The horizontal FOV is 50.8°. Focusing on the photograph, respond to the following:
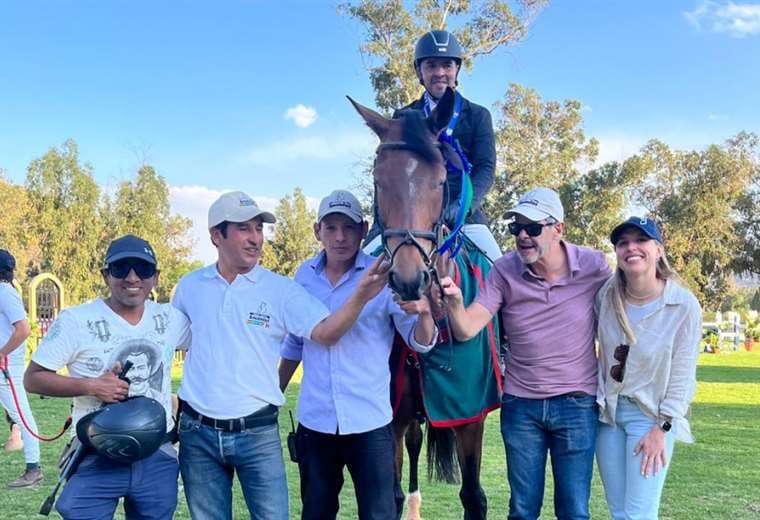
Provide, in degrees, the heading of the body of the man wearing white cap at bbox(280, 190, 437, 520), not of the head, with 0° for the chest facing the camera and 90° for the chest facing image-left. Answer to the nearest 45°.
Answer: approximately 0°

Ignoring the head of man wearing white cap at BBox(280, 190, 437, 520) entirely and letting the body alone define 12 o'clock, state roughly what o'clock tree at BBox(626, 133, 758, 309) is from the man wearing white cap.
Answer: The tree is roughly at 7 o'clock from the man wearing white cap.

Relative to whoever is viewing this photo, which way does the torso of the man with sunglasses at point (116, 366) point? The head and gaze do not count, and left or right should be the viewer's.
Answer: facing the viewer

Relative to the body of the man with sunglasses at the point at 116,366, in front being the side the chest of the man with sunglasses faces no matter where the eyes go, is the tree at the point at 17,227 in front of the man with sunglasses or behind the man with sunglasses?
behind

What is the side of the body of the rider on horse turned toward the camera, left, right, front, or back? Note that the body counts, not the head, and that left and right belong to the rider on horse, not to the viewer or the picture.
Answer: front

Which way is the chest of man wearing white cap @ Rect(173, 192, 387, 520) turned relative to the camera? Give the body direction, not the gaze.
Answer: toward the camera

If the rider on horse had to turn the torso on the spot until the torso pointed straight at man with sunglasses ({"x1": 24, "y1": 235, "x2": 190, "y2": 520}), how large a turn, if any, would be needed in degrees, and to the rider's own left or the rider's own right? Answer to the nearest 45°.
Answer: approximately 45° to the rider's own right

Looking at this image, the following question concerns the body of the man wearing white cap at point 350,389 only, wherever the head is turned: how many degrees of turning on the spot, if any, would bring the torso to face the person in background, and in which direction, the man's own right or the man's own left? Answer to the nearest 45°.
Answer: approximately 135° to the man's own right
